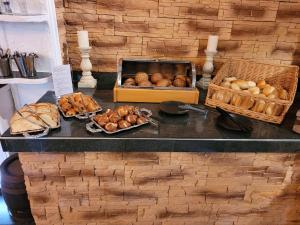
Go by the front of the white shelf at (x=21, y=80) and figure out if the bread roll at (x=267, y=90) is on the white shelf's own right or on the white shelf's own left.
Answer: on the white shelf's own left

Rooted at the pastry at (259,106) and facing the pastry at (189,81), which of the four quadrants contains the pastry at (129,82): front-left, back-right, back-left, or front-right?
front-left

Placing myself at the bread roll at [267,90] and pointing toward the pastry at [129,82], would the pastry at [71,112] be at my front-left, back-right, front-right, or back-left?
front-left

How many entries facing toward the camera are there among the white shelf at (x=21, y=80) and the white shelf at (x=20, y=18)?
2

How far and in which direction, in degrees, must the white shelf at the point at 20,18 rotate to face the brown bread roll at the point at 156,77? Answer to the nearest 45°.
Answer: approximately 90° to its left

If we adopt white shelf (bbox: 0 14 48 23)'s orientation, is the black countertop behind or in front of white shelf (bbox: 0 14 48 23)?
in front

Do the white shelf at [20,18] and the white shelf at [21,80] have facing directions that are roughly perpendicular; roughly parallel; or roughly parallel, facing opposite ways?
roughly parallel

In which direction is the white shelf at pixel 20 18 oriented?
toward the camera

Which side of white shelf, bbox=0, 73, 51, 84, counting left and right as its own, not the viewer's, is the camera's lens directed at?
front
